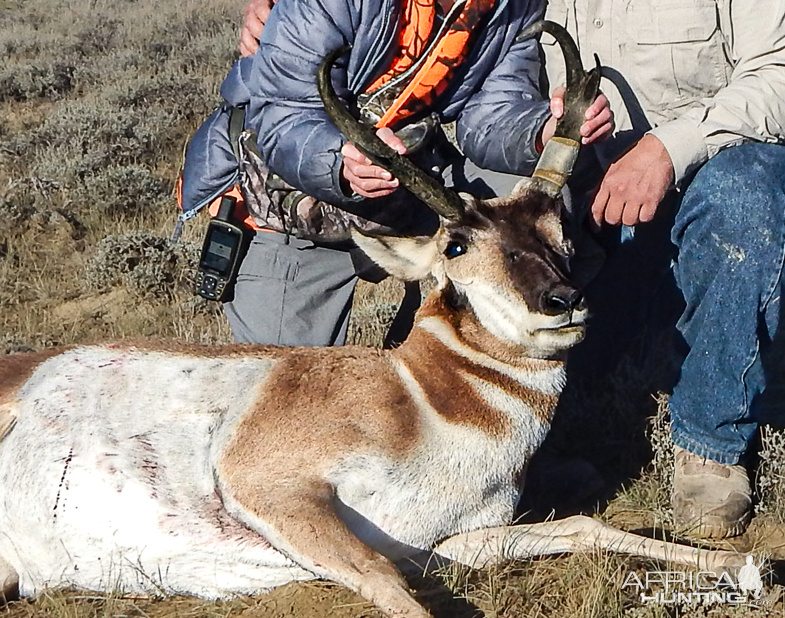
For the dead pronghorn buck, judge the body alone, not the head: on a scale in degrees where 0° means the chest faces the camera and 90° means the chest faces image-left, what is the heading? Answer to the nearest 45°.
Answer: approximately 270°

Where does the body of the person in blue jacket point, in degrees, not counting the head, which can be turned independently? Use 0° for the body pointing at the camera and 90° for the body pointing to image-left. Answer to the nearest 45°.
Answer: approximately 315°
